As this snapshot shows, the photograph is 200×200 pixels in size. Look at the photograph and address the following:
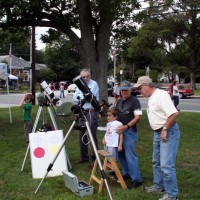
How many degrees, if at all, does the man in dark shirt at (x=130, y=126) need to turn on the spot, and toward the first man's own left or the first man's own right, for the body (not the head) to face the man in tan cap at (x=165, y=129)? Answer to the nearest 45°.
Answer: approximately 90° to the first man's own left

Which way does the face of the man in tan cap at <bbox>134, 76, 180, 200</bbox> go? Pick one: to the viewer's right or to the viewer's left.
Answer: to the viewer's left

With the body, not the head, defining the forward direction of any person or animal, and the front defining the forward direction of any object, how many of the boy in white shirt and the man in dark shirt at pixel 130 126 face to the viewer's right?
0

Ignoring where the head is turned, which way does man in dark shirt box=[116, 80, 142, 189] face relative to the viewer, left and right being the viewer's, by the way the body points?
facing the viewer and to the left of the viewer
